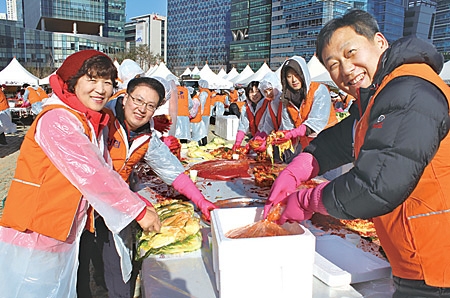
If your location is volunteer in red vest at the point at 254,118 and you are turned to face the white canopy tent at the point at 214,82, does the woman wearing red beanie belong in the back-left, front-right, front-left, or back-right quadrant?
back-left

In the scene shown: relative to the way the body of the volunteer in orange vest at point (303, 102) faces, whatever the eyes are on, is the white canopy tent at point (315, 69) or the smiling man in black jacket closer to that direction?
the smiling man in black jacket

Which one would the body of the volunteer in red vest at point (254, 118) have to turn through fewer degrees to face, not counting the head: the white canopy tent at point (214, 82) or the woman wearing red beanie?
the woman wearing red beanie
